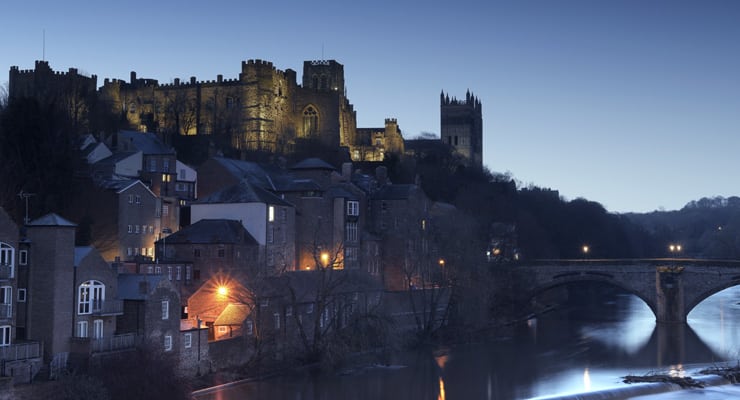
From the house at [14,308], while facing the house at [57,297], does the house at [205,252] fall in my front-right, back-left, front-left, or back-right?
front-left

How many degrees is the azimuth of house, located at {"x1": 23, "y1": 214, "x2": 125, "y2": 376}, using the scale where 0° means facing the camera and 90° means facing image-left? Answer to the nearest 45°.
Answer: approximately 315°

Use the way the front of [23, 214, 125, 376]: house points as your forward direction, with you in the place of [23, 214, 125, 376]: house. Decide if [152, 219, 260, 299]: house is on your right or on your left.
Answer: on your left

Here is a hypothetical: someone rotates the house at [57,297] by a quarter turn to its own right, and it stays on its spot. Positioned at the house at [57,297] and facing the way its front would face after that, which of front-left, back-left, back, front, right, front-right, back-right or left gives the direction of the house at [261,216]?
back
